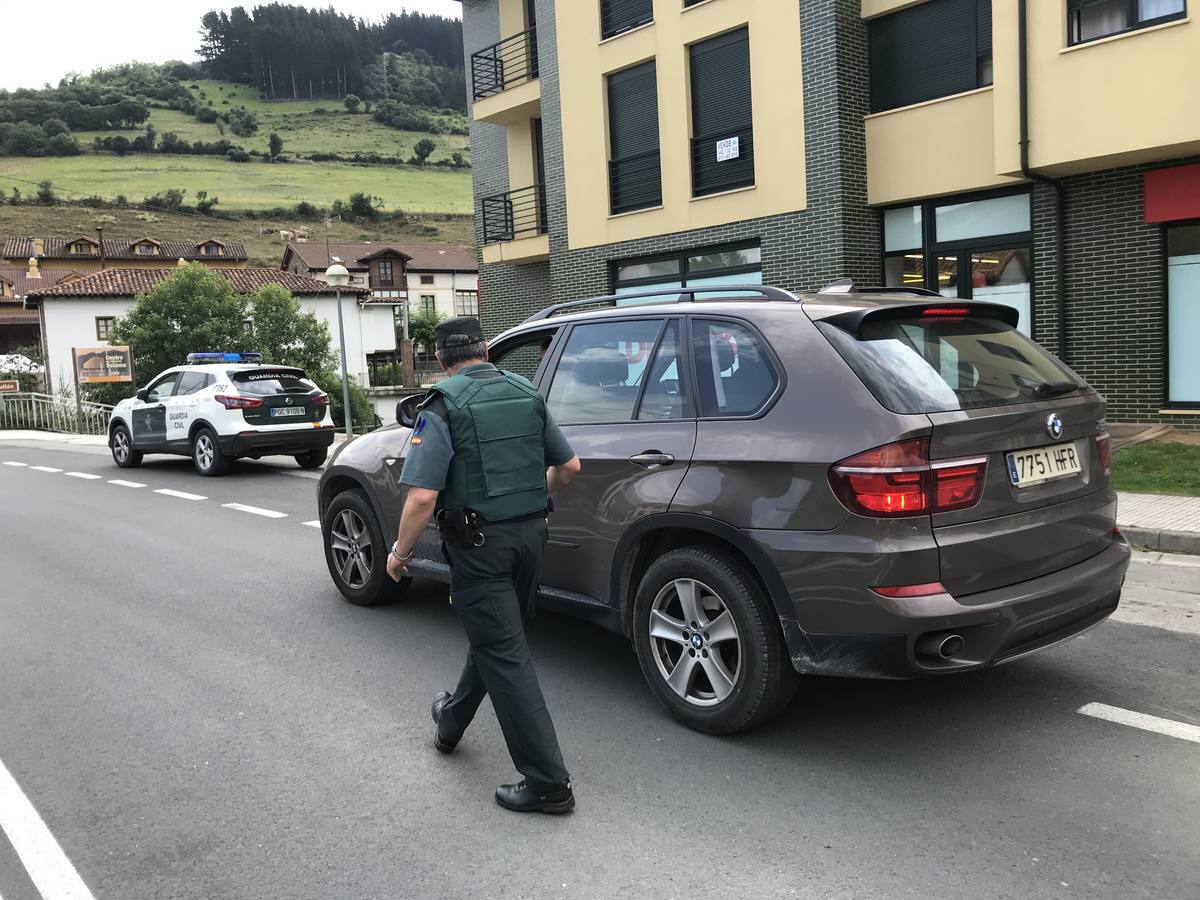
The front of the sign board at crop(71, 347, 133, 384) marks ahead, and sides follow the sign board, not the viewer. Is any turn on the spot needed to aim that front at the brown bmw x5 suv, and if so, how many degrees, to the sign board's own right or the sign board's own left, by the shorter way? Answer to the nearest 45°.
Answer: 0° — it already faces it

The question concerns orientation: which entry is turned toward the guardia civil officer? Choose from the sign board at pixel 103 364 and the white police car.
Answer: the sign board

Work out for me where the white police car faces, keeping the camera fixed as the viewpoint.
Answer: facing away from the viewer and to the left of the viewer

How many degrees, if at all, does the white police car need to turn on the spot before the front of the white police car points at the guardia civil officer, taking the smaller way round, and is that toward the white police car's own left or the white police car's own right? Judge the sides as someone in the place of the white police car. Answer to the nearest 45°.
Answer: approximately 135° to the white police car's own left

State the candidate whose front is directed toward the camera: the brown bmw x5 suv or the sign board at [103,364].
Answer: the sign board

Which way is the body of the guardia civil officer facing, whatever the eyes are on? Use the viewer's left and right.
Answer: facing away from the viewer and to the left of the viewer

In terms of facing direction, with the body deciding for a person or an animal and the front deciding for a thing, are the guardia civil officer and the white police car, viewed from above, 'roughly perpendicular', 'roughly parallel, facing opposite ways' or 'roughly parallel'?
roughly parallel

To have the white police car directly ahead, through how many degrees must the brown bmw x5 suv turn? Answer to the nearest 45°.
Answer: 0° — it already faces it

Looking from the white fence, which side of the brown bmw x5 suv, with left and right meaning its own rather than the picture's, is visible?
front

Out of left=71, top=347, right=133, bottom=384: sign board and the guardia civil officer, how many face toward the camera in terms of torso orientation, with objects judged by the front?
1

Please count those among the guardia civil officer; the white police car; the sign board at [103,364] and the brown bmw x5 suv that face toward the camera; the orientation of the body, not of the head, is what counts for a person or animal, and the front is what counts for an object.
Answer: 1

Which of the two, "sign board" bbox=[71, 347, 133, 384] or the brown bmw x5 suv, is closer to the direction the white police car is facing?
the sign board

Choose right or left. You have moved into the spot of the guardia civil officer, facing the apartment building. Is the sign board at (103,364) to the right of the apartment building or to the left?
left

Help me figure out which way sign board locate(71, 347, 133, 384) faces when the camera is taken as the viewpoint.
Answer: facing the viewer
